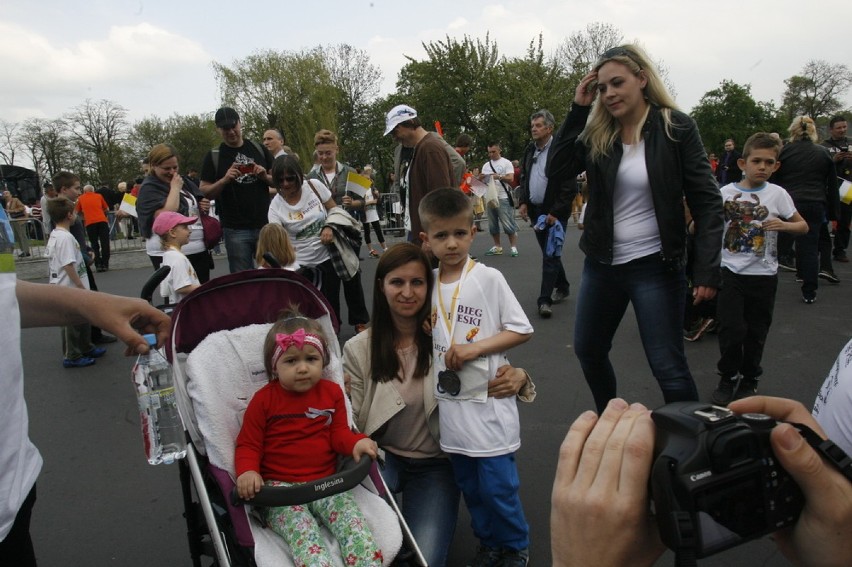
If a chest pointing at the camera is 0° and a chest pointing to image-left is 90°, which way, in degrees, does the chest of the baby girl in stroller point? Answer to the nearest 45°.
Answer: approximately 315°

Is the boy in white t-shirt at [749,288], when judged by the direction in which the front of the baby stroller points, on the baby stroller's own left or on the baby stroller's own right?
on the baby stroller's own left

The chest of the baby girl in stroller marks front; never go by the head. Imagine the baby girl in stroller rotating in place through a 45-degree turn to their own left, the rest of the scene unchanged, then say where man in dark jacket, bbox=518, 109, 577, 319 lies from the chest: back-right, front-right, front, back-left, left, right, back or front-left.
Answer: front-left

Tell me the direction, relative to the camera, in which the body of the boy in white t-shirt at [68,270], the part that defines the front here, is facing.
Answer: to the viewer's right

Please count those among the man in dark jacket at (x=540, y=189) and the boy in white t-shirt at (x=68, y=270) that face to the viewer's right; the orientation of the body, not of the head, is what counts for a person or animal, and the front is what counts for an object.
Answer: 1

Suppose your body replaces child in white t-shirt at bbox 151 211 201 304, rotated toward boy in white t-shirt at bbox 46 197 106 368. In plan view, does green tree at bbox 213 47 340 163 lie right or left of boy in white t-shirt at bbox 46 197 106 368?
right

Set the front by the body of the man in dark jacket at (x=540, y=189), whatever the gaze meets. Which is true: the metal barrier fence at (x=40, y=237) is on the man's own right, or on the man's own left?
on the man's own right

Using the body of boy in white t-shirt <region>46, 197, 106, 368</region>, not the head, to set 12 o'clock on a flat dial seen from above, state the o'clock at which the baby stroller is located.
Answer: The baby stroller is roughly at 3 o'clock from the boy in white t-shirt.

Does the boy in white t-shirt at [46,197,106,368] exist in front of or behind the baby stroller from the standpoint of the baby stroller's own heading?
behind

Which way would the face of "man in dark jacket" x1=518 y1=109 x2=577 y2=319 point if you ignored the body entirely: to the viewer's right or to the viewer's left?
to the viewer's left
